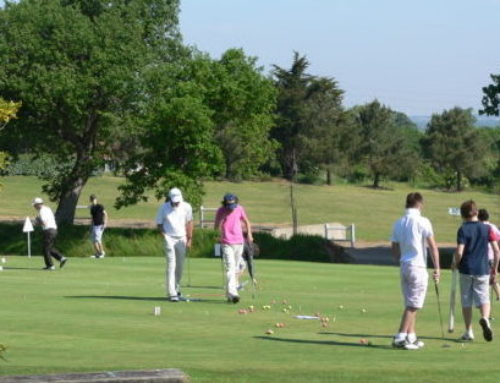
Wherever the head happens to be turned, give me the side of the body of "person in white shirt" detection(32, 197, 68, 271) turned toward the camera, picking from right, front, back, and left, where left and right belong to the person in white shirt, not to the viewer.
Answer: left

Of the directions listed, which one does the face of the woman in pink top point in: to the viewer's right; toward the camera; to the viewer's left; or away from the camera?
toward the camera

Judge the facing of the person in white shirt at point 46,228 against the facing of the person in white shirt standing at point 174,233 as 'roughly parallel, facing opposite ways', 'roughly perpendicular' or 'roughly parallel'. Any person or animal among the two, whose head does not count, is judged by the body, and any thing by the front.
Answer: roughly perpendicular

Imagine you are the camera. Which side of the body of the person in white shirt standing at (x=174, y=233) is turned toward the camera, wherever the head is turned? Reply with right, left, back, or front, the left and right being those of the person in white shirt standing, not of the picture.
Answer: front

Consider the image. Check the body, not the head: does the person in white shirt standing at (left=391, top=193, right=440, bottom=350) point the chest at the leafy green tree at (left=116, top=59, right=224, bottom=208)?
no

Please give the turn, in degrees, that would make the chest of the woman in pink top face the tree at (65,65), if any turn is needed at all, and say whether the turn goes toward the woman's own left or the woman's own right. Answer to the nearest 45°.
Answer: approximately 180°

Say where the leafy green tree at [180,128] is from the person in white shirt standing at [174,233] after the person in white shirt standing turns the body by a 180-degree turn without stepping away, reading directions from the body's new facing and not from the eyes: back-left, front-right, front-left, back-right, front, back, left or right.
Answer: front

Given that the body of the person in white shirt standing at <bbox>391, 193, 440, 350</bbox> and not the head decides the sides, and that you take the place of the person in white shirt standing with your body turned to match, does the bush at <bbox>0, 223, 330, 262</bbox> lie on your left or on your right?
on your left

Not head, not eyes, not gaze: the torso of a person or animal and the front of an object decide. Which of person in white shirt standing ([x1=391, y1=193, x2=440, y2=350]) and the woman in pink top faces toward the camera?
the woman in pink top

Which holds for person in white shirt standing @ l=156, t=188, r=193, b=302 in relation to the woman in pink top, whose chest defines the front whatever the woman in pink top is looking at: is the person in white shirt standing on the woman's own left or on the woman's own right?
on the woman's own right

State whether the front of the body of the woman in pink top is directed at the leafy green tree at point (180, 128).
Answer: no

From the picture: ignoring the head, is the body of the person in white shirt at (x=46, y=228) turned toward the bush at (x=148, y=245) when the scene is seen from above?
no

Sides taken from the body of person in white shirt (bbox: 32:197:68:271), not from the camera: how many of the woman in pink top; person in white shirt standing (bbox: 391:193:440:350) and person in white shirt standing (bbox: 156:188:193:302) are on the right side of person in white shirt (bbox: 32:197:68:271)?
0

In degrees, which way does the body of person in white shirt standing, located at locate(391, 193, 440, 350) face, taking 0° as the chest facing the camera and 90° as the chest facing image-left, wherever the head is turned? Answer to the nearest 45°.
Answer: approximately 225°

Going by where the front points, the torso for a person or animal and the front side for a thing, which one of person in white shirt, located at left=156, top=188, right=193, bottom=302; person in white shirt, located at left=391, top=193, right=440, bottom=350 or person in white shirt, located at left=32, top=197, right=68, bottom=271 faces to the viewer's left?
person in white shirt, located at left=32, top=197, right=68, bottom=271

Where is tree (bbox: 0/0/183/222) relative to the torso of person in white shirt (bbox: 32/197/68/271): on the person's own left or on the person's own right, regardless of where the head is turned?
on the person's own right

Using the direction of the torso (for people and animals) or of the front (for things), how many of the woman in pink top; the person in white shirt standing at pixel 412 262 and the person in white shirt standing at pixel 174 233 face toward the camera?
2

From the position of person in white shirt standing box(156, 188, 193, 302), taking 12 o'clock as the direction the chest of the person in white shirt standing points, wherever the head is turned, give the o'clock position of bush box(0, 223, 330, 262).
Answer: The bush is roughly at 6 o'clock from the person in white shirt standing.
